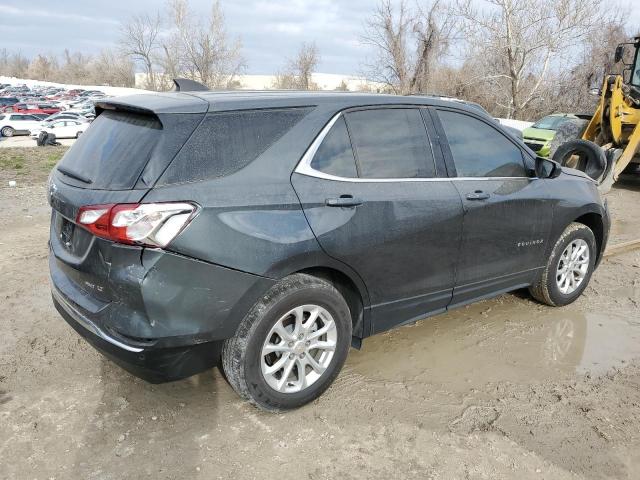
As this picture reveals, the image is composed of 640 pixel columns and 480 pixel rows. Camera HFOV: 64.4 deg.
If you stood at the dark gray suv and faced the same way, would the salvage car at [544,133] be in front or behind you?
in front

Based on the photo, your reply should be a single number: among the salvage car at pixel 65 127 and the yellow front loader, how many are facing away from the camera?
0

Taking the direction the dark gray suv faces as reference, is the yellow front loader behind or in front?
in front

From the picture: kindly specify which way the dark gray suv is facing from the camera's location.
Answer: facing away from the viewer and to the right of the viewer

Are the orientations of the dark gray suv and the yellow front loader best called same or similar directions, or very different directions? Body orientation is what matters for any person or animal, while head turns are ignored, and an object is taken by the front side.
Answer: very different directions

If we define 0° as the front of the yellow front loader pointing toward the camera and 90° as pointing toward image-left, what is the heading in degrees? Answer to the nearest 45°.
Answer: approximately 45°

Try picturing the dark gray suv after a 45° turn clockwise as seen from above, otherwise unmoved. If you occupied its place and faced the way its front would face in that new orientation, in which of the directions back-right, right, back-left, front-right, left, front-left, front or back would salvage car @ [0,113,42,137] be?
back-left

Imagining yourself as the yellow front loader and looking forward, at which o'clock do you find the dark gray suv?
The dark gray suv is roughly at 11 o'clock from the yellow front loader.

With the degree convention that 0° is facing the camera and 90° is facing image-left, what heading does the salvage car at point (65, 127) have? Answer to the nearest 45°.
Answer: approximately 45°
